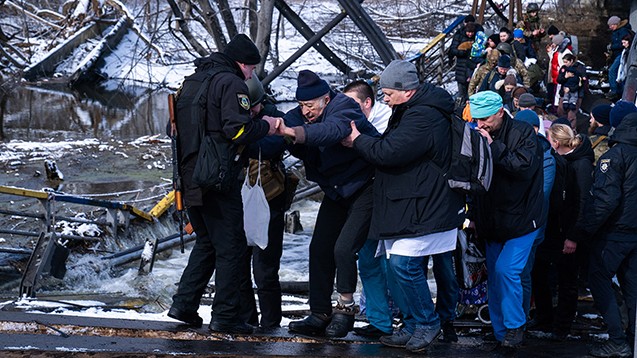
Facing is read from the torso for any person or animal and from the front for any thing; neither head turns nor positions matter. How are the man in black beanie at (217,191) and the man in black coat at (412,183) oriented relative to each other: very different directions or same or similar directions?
very different directions

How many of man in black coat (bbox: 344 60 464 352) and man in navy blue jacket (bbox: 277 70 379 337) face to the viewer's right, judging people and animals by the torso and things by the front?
0

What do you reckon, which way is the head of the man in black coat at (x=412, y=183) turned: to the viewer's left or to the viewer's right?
to the viewer's left

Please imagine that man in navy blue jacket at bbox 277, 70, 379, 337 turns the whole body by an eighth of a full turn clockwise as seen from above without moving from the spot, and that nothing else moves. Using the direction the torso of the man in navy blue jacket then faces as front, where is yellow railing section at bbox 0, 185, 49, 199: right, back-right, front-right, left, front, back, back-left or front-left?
front-right

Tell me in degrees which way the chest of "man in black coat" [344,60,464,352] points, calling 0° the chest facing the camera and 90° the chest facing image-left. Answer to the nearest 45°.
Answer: approximately 90°

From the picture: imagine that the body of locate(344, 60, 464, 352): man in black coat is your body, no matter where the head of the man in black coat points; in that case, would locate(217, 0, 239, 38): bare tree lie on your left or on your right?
on your right

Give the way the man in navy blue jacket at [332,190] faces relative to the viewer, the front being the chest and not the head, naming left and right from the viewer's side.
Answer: facing the viewer and to the left of the viewer

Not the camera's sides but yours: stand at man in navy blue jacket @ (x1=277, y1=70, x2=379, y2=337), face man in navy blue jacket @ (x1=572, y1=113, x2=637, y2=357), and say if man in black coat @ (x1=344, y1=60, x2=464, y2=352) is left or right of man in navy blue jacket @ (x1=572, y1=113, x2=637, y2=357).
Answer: right
